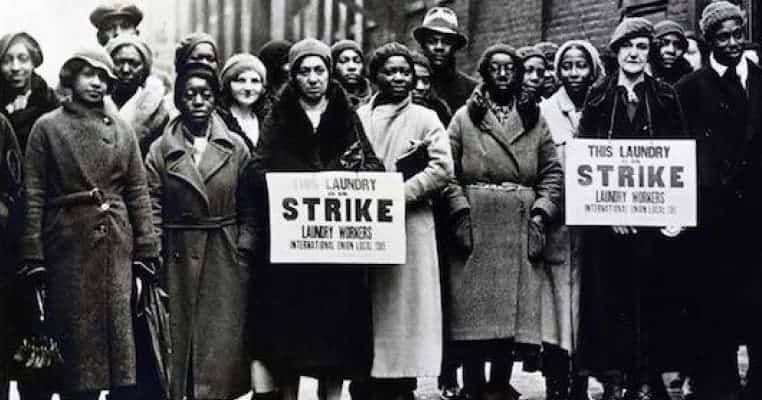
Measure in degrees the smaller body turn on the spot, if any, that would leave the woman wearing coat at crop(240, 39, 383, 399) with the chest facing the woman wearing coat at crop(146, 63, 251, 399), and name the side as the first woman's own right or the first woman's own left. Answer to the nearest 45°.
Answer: approximately 90° to the first woman's own right

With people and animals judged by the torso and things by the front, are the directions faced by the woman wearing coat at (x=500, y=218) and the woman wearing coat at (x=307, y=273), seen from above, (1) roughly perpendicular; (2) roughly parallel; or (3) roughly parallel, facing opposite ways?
roughly parallel

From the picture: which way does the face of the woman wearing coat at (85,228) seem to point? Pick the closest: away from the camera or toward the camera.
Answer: toward the camera

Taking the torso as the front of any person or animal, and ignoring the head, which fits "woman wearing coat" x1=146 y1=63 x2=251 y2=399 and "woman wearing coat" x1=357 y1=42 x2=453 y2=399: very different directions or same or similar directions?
same or similar directions

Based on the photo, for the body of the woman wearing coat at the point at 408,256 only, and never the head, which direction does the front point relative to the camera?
toward the camera

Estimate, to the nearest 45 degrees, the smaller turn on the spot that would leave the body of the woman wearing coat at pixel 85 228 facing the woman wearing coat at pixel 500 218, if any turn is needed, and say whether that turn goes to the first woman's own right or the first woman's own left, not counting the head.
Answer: approximately 90° to the first woman's own left

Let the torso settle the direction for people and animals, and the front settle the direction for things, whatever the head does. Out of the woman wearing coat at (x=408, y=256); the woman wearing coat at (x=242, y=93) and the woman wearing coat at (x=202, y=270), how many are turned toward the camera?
3

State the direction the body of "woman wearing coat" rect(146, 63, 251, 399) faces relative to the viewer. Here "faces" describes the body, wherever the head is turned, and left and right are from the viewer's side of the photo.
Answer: facing the viewer

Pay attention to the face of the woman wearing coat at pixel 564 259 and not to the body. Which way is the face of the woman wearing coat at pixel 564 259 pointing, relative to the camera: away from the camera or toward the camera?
toward the camera

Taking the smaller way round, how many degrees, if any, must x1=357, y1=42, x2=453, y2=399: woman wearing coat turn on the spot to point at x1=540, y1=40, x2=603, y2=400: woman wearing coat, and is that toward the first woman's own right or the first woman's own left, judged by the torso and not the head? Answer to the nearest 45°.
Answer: approximately 135° to the first woman's own left

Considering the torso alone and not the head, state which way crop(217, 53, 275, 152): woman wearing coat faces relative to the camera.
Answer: toward the camera

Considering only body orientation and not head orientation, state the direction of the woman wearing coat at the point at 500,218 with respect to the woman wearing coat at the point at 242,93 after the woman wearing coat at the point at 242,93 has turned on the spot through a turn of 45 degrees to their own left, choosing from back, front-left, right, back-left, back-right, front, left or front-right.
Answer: front-left
